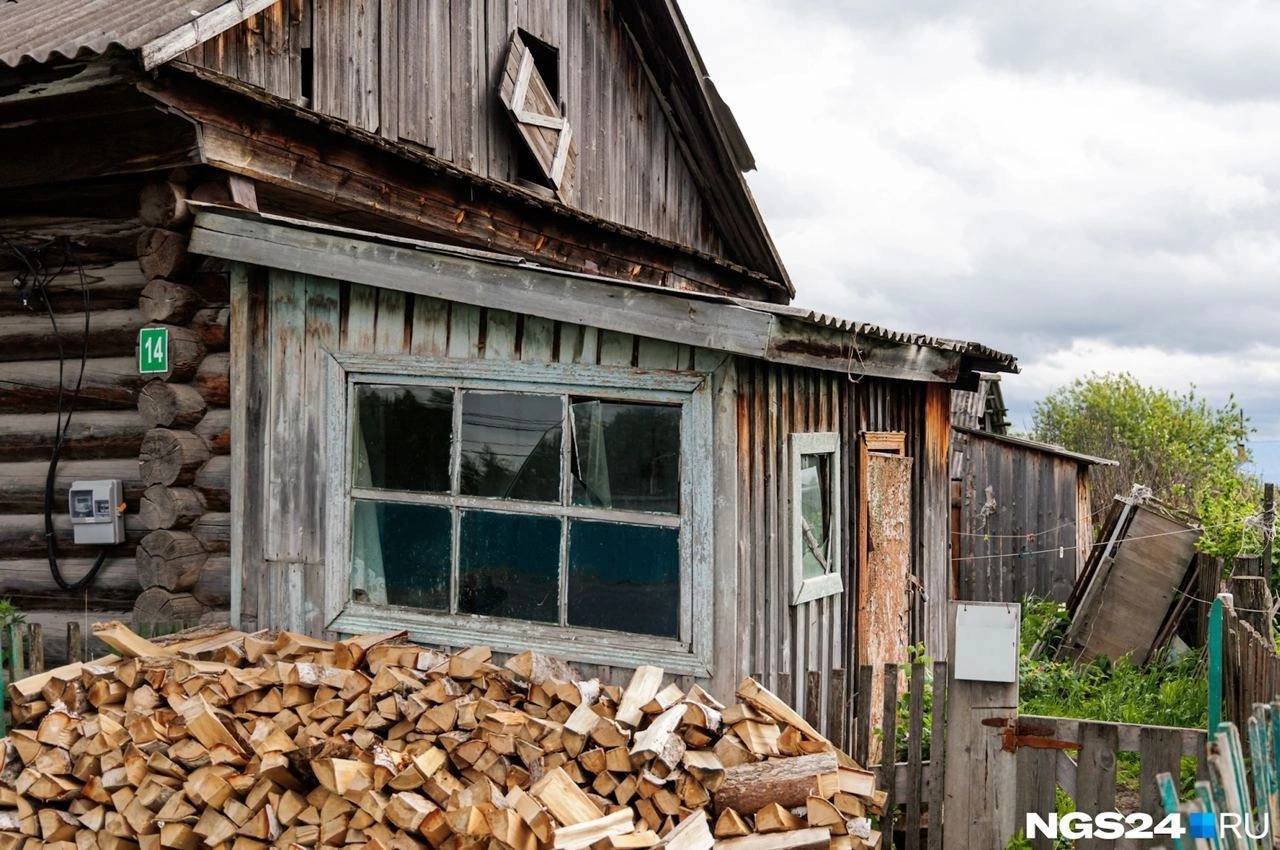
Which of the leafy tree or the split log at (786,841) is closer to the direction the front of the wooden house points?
the split log

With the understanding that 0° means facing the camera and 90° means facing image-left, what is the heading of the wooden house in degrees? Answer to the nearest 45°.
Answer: approximately 315°

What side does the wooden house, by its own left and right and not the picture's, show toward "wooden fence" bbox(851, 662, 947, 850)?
front

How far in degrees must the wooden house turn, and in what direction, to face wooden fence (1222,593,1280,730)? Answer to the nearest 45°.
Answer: approximately 45° to its left

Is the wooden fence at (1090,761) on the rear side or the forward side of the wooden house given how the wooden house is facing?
on the forward side

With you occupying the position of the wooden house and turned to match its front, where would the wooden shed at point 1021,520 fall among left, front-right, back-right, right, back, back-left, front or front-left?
left

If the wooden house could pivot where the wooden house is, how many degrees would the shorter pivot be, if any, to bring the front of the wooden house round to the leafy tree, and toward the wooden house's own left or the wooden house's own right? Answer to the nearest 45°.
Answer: approximately 90° to the wooden house's own left

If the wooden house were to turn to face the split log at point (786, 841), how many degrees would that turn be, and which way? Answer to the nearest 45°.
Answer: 0° — it already faces it

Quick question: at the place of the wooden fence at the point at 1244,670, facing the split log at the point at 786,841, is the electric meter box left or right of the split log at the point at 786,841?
right

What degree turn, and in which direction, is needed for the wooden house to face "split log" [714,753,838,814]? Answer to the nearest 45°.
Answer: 0° — it already faces it
